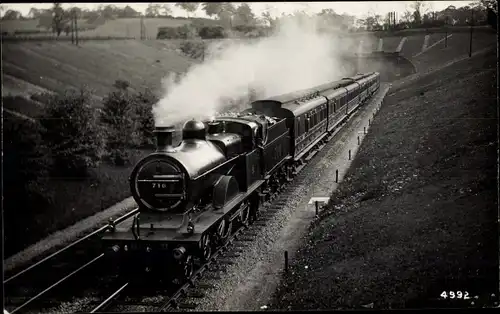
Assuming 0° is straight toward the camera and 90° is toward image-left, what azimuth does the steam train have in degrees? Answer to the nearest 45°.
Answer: approximately 45°

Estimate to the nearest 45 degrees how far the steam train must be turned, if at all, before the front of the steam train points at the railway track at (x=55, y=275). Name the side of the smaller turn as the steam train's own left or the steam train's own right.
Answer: approximately 45° to the steam train's own right
